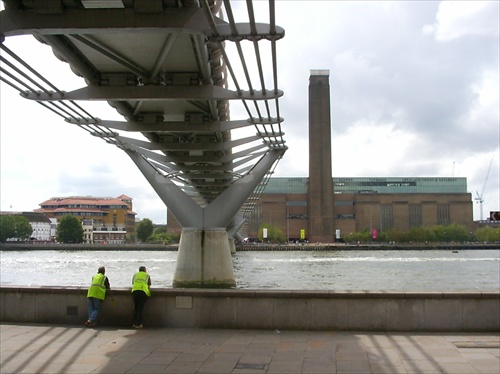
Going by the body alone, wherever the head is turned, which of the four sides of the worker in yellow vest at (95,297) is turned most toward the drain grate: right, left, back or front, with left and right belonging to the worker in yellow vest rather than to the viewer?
right

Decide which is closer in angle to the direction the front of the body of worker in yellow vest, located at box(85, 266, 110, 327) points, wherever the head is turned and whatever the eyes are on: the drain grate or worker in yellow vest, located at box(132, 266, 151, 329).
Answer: the worker in yellow vest

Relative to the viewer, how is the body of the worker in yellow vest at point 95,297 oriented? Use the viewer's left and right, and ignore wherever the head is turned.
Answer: facing away from the viewer and to the right of the viewer

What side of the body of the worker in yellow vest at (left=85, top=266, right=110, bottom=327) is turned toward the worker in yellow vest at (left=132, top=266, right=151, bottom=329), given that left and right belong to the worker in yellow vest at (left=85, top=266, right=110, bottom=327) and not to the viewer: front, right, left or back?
right
